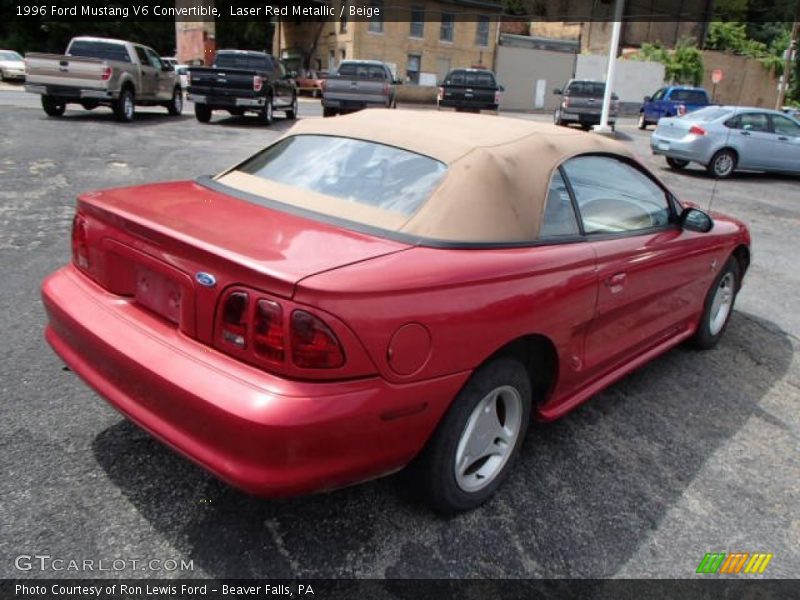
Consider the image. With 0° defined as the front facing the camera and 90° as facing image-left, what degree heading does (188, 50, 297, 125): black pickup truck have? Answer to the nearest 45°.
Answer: approximately 225°

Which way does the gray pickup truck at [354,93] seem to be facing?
away from the camera

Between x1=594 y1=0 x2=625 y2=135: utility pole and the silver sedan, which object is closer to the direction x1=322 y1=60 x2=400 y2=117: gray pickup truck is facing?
the utility pole

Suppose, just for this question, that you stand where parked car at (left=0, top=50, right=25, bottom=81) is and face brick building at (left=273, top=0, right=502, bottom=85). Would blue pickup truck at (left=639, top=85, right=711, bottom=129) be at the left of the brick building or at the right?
right

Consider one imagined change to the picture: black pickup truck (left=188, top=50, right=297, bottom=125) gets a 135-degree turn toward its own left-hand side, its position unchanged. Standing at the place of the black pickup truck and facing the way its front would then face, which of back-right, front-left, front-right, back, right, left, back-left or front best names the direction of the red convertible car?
left

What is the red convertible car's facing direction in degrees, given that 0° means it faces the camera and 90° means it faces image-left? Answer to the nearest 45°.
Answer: approximately 225°

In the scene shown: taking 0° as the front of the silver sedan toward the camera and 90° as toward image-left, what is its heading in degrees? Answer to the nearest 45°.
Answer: approximately 225°

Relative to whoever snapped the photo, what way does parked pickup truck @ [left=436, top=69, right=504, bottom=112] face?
facing away from the viewer

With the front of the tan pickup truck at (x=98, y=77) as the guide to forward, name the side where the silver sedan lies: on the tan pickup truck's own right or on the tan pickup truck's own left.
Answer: on the tan pickup truck's own right

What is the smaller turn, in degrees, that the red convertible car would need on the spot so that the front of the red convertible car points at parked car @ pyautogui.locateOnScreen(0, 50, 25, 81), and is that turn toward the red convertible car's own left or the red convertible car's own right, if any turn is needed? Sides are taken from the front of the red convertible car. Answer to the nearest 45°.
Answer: approximately 90° to the red convertible car's own left

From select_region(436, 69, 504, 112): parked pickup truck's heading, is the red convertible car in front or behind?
behind

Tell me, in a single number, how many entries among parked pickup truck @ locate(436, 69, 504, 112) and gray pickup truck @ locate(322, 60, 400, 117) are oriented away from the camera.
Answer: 2

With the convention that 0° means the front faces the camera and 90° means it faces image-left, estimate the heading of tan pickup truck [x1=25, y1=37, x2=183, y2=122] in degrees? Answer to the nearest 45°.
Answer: approximately 225°
